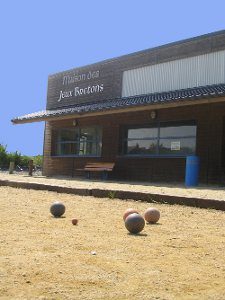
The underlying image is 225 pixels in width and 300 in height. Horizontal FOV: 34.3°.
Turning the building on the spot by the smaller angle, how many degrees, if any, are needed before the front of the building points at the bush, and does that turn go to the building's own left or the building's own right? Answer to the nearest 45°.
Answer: approximately 90° to the building's own right

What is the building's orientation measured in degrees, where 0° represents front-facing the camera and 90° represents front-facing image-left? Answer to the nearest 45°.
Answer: approximately 45°

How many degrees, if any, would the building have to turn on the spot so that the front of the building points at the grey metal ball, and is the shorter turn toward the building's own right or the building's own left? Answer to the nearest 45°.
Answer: approximately 45° to the building's own left

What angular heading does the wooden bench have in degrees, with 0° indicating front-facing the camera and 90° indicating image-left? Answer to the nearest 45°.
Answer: approximately 45°
